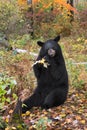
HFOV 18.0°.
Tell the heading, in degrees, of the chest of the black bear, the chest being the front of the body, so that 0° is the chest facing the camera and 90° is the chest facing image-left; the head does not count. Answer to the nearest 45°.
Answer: approximately 45°
